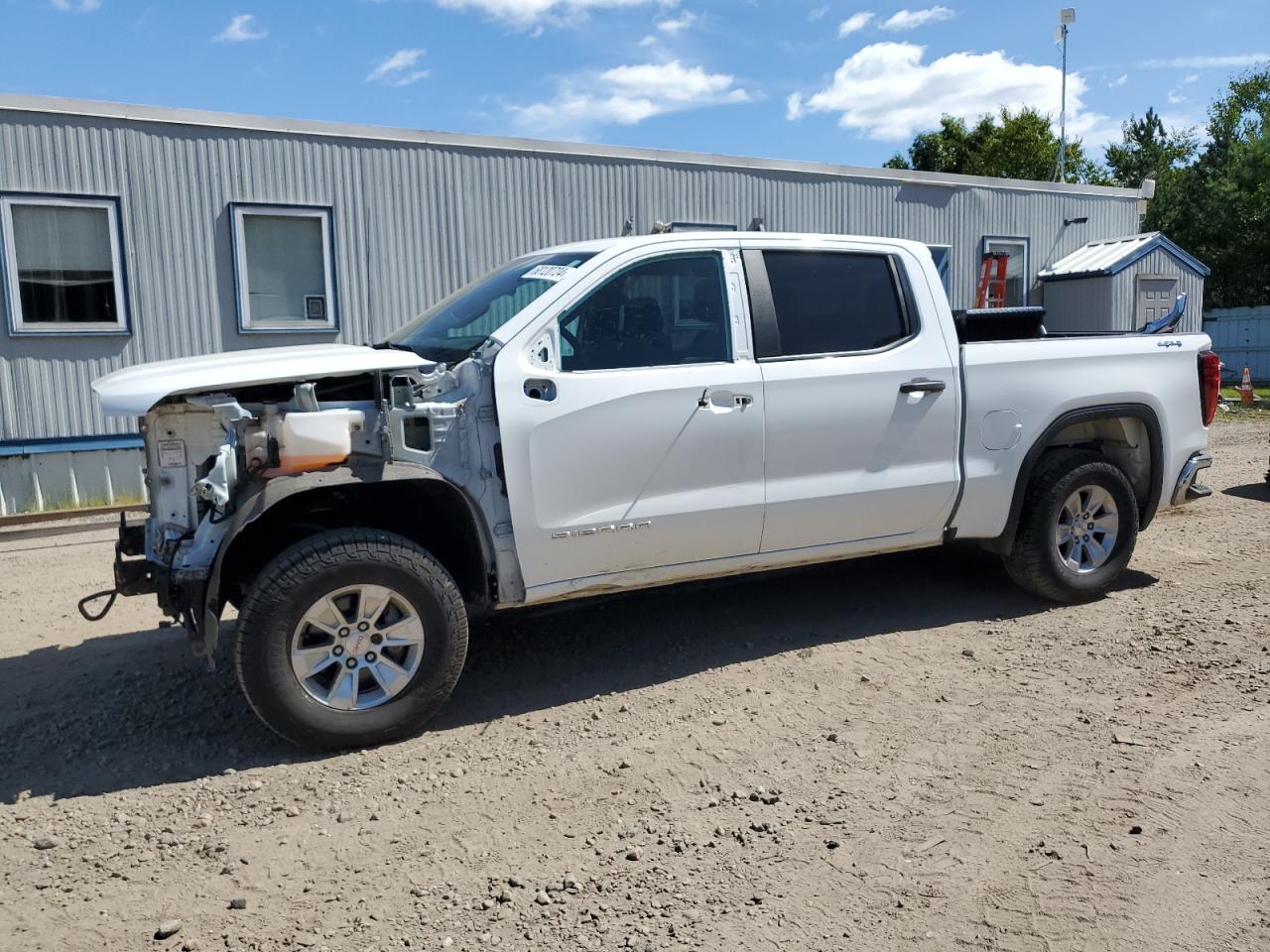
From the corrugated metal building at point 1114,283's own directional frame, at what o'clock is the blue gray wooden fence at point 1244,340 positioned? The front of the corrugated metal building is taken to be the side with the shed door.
the blue gray wooden fence at point 1244,340 is roughly at 8 o'clock from the corrugated metal building at point 1114,283.

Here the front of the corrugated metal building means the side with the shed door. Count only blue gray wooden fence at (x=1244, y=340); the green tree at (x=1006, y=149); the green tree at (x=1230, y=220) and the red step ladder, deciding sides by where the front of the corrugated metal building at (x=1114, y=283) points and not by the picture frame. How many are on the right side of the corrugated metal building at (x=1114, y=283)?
1

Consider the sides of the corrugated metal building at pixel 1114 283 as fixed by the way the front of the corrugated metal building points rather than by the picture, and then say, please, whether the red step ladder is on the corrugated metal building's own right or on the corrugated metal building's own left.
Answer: on the corrugated metal building's own right

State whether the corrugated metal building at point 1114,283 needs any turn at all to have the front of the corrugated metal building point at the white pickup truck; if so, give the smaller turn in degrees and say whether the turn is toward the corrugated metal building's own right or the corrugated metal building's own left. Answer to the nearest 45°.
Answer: approximately 45° to the corrugated metal building's own right

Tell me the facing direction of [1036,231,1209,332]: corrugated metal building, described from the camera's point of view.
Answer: facing the viewer and to the right of the viewer

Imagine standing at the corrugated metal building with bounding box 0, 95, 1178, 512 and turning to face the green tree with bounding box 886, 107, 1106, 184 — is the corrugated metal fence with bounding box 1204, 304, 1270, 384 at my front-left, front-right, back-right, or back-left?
front-right

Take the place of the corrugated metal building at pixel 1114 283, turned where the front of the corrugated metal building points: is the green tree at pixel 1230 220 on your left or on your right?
on your left

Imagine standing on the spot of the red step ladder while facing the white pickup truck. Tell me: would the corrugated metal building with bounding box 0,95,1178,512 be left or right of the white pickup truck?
right
